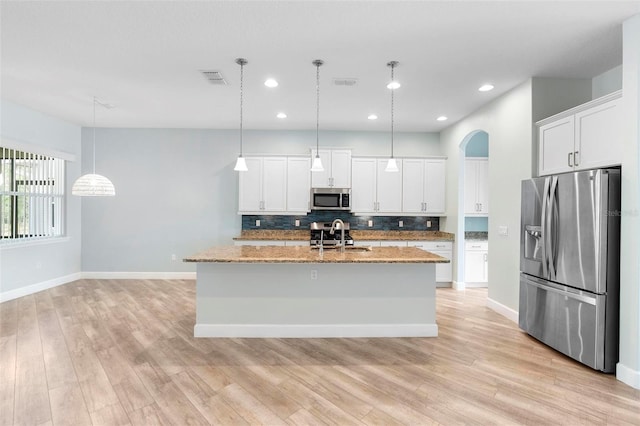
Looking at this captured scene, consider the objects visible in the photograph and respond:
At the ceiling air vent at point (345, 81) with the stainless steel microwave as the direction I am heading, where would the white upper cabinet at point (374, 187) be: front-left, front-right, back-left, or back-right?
front-right

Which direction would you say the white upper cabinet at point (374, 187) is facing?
toward the camera

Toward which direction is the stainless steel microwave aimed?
toward the camera

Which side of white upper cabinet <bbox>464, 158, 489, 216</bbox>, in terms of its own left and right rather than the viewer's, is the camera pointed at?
front

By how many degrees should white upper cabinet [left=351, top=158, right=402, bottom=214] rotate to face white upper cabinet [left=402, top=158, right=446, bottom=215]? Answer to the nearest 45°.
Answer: approximately 90° to its left

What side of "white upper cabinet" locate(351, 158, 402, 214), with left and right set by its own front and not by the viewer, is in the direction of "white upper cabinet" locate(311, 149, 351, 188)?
right

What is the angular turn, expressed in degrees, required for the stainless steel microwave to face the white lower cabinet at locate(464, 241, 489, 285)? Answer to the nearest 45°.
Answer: approximately 90° to its left

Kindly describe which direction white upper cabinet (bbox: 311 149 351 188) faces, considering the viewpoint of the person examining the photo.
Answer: facing the viewer

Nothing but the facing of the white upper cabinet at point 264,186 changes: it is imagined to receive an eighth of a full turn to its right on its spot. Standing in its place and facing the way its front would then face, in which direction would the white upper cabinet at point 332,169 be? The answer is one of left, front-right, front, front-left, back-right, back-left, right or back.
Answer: back-left

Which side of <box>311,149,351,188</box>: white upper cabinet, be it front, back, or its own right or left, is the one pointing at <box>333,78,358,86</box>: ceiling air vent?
front

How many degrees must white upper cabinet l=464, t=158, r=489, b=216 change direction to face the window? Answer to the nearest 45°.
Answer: approximately 45° to its right
